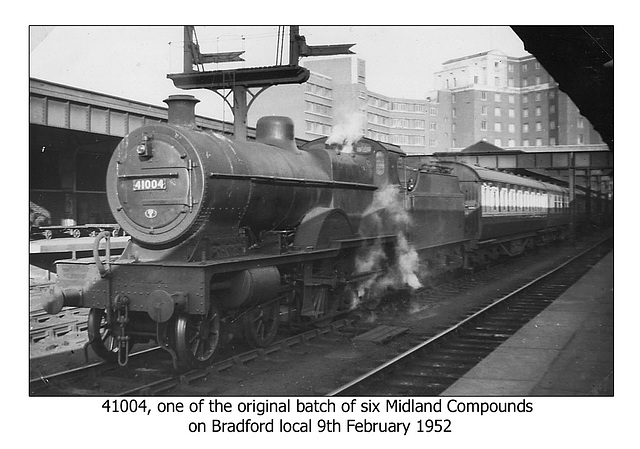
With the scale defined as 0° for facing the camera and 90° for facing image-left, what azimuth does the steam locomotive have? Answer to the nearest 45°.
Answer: approximately 45°

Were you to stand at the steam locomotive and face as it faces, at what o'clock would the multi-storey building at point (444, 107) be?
The multi-storey building is roughly at 5 o'clock from the steam locomotive.

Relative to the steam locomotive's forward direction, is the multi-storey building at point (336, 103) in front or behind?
behind
